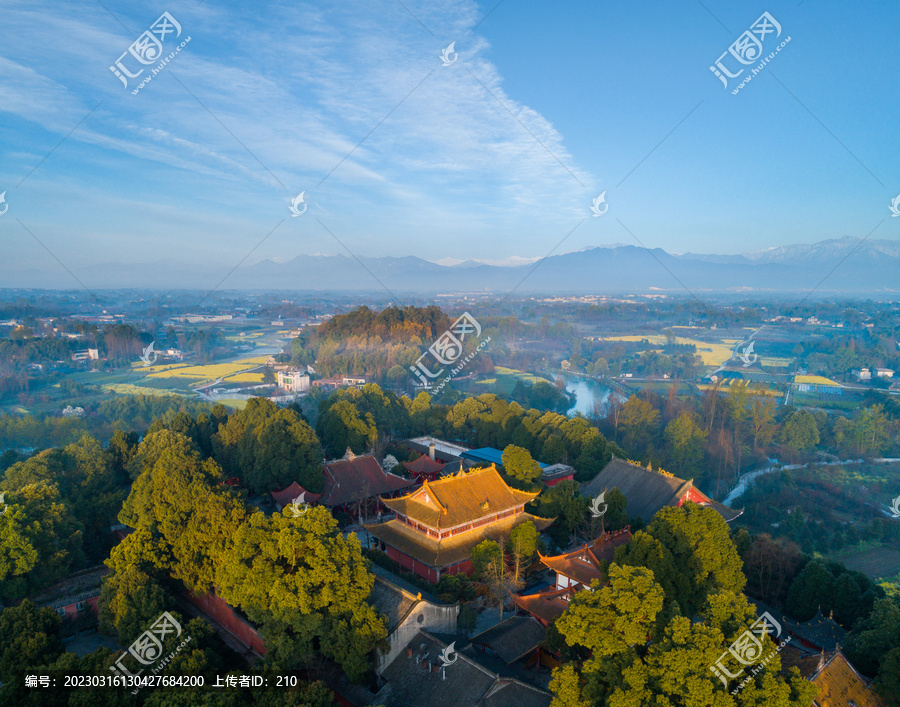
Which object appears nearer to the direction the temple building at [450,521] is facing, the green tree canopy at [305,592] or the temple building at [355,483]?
the green tree canopy

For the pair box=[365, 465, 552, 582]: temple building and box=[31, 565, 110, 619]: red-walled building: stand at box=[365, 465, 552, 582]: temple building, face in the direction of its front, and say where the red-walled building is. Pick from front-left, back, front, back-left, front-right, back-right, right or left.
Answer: back-right

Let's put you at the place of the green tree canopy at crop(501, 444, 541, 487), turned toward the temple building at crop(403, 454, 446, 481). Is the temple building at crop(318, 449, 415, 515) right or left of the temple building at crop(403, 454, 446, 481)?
left

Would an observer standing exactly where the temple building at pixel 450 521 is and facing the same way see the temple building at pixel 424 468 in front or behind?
behind

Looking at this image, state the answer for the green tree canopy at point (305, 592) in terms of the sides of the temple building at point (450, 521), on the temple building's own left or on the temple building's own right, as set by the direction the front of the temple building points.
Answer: on the temple building's own right
